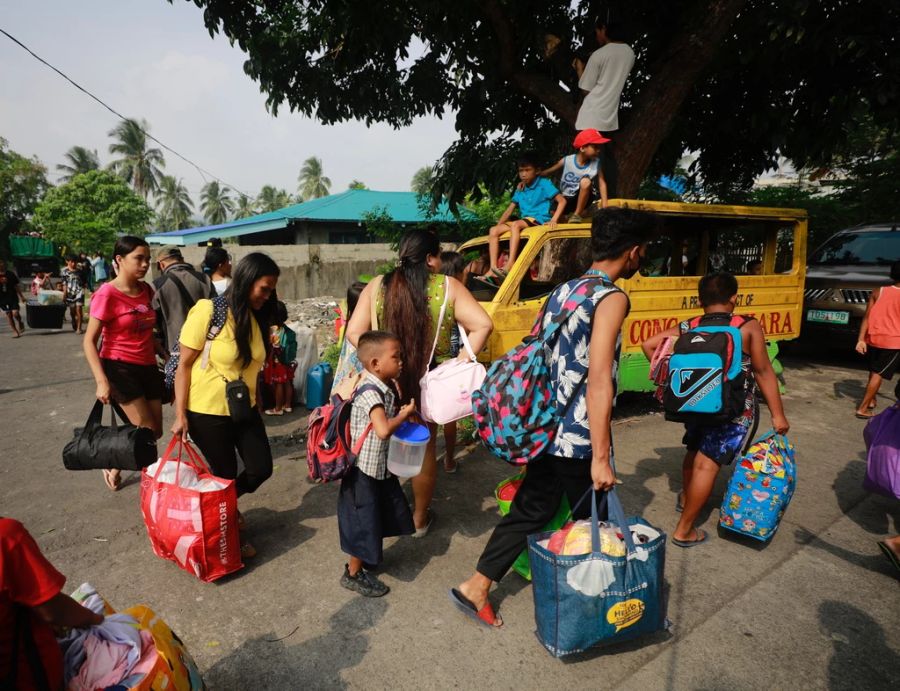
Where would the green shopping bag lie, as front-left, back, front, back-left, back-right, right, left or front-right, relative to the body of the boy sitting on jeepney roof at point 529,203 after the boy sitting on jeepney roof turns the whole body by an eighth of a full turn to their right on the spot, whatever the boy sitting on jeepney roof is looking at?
left

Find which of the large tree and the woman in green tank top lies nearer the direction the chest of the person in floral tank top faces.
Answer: the large tree

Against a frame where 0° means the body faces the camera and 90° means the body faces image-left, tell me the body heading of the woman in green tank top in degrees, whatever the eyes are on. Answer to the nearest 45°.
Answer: approximately 180°

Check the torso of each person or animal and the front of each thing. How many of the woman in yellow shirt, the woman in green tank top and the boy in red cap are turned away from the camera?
1

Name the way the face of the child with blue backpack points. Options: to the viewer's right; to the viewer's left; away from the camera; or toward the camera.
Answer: away from the camera

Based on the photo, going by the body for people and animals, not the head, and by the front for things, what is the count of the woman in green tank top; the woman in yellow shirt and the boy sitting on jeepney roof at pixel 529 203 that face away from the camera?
1

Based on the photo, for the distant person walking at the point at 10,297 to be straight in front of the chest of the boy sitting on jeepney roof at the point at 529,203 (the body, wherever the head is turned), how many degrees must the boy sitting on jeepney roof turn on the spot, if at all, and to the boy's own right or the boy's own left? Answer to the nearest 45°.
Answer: approximately 45° to the boy's own right

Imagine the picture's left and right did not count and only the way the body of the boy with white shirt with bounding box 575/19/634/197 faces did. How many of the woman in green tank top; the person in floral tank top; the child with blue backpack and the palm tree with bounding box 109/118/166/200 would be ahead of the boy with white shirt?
1

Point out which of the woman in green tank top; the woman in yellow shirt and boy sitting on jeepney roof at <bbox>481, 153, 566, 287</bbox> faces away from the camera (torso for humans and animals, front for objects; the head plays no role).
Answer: the woman in green tank top

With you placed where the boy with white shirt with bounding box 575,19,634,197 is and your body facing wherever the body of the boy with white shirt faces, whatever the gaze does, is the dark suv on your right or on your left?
on your right

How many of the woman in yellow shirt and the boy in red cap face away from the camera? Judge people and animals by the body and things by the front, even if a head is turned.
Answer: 0

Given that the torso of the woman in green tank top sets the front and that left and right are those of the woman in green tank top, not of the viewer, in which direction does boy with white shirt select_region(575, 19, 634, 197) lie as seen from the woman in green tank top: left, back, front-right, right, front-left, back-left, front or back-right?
front-right

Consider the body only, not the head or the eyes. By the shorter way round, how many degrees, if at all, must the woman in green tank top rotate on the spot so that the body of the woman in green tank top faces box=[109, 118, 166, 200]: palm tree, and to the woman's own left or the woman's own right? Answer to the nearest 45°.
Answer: approximately 45° to the woman's own left

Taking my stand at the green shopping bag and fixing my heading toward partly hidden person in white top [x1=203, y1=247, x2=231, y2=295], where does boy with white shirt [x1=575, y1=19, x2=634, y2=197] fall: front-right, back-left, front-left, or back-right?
front-right

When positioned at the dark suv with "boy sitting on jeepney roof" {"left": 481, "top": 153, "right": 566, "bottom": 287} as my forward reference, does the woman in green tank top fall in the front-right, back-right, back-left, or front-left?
front-left

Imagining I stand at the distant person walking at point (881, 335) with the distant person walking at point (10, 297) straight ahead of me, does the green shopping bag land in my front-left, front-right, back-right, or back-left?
front-left
